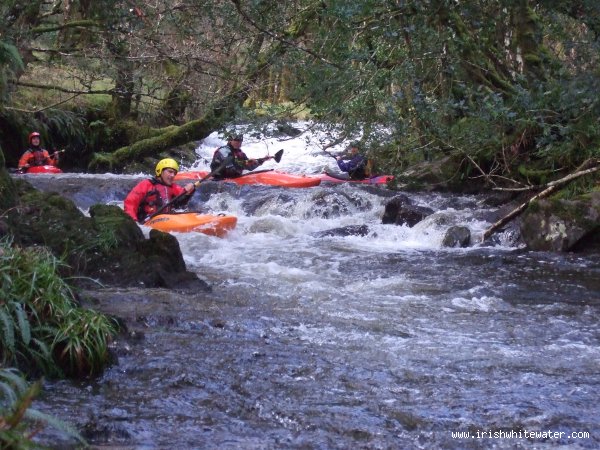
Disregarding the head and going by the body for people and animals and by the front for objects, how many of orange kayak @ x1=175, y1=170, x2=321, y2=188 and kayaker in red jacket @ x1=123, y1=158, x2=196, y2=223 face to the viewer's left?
0

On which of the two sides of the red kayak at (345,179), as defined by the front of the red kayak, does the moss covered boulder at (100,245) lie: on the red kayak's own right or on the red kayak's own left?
on the red kayak's own left

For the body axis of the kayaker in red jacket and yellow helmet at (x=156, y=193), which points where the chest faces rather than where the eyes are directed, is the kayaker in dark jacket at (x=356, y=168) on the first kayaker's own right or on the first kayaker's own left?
on the first kayaker's own left

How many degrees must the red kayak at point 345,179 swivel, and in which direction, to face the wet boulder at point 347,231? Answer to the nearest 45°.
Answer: approximately 90° to its left

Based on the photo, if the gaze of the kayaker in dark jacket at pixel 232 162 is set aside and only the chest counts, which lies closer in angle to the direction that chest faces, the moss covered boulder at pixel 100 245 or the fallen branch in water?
the fallen branch in water

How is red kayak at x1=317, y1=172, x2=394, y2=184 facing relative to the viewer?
to the viewer's left

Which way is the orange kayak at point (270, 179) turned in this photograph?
to the viewer's right

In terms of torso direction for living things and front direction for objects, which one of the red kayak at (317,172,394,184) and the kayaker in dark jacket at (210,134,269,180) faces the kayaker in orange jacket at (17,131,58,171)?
the red kayak

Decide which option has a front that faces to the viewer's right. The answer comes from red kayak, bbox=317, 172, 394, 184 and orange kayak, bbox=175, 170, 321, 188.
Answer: the orange kayak
